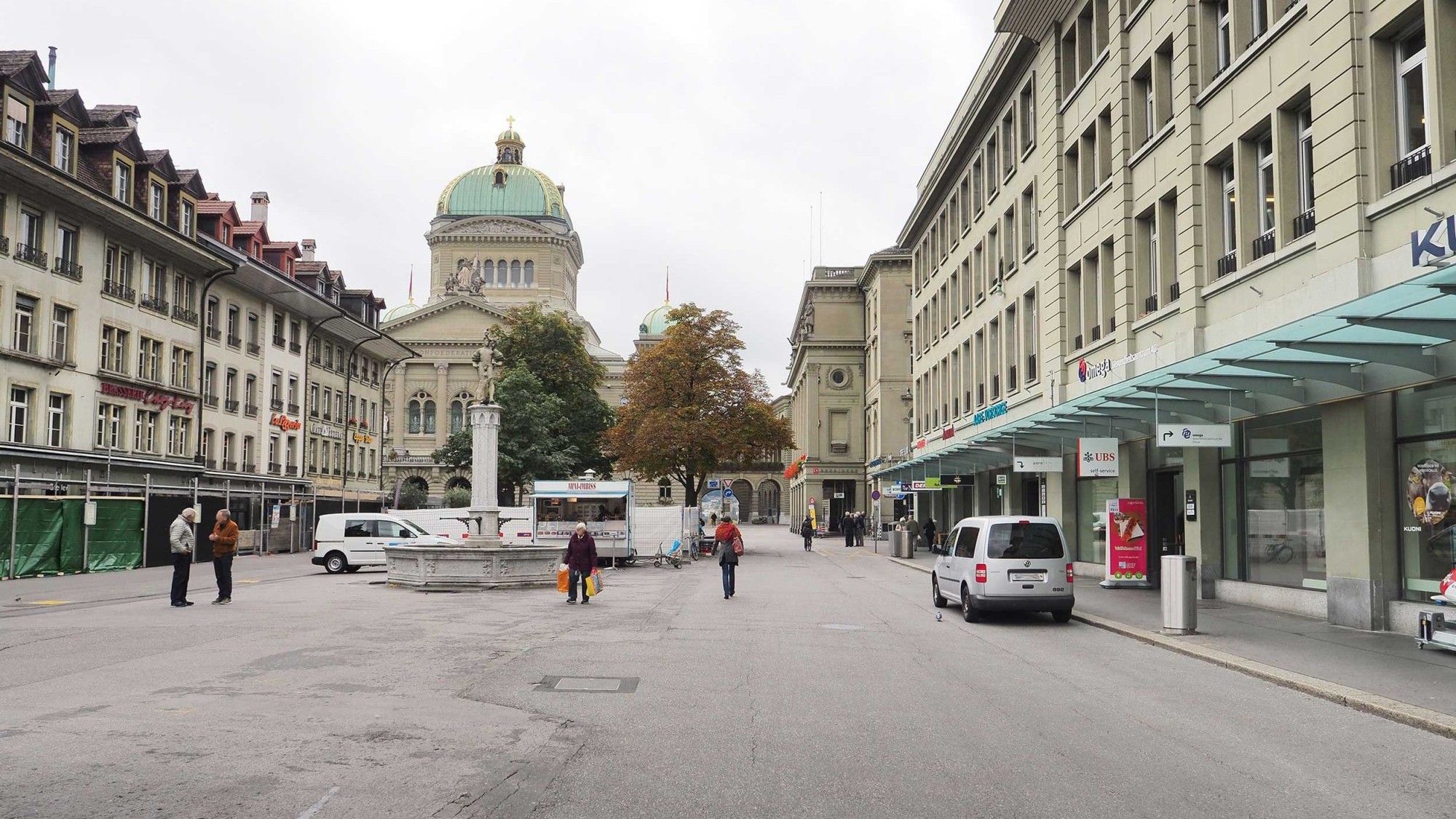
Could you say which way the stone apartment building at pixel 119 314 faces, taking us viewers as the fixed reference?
facing the viewer and to the right of the viewer

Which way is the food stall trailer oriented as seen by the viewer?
toward the camera

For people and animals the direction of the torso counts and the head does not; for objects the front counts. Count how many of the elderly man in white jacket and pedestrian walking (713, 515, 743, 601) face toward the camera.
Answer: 0

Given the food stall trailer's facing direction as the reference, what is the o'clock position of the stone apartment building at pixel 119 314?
The stone apartment building is roughly at 3 o'clock from the food stall trailer.

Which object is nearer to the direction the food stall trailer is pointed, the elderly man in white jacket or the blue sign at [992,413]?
the elderly man in white jacket

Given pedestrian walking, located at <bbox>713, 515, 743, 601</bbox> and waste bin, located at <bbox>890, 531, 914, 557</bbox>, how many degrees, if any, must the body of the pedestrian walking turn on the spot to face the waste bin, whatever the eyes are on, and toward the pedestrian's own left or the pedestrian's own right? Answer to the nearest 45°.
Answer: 0° — they already face it

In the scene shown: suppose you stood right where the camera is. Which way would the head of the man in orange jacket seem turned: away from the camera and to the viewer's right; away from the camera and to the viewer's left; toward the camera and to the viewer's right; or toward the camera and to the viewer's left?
toward the camera and to the viewer's left

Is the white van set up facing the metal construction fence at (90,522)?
no

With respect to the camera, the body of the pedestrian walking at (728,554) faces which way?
away from the camera

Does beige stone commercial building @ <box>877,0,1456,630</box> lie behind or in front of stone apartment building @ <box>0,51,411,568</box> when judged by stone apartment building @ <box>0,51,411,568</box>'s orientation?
in front

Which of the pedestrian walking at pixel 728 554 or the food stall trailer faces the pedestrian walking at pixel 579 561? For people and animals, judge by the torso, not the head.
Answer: the food stall trailer

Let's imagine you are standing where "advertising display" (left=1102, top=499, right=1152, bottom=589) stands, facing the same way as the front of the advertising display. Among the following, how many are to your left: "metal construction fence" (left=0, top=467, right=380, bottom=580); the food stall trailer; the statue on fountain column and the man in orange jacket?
0

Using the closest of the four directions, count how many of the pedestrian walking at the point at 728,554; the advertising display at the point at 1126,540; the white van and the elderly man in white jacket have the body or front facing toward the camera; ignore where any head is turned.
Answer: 1

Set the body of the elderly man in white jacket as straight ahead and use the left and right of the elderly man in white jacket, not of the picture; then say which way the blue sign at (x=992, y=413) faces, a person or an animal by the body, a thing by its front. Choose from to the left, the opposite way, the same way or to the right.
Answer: the opposite way

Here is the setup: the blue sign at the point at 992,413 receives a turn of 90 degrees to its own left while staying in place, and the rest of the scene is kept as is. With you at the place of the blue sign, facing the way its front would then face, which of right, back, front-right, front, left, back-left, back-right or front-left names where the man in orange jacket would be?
right

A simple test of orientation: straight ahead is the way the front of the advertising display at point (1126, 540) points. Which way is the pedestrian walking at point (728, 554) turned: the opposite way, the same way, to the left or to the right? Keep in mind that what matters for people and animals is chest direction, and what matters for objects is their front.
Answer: the opposite way

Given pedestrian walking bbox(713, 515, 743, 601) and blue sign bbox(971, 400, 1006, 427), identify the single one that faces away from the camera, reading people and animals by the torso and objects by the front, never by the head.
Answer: the pedestrian walking

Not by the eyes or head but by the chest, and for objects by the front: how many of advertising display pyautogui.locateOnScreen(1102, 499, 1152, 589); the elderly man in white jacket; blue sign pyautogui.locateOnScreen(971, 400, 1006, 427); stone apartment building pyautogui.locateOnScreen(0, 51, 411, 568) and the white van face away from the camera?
0

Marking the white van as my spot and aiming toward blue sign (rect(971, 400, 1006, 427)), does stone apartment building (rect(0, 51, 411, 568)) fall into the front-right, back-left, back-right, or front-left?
back-left
